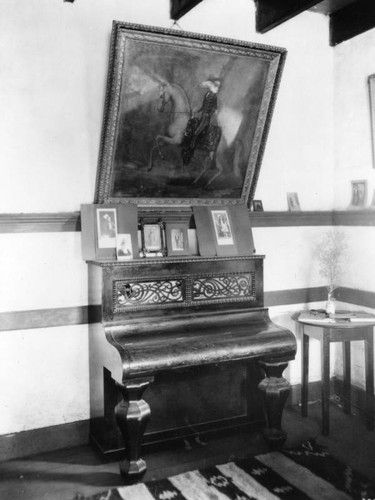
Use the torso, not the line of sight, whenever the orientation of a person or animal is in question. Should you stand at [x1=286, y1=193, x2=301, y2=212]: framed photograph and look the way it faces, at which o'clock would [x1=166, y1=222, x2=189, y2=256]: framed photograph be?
[x1=166, y1=222, x2=189, y2=256]: framed photograph is roughly at 3 o'clock from [x1=286, y1=193, x2=301, y2=212]: framed photograph.

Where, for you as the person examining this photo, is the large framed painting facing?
facing the viewer and to the right of the viewer

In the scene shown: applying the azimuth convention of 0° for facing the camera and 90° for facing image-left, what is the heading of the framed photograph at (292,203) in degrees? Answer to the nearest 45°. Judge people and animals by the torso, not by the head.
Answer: approximately 315°

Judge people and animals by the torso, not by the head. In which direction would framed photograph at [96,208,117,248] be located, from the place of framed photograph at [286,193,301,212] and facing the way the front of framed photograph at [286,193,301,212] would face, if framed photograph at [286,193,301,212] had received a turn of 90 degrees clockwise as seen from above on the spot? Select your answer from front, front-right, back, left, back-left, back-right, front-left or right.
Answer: front

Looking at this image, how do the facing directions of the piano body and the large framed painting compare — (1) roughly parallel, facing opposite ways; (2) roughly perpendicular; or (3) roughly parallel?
roughly parallel

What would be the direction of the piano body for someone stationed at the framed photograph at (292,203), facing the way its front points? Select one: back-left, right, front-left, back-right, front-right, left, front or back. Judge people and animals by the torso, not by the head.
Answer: right

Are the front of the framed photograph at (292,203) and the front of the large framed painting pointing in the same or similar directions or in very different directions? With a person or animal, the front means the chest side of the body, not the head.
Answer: same or similar directions

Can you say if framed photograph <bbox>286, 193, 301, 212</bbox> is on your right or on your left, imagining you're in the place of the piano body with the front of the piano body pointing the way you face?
on your left

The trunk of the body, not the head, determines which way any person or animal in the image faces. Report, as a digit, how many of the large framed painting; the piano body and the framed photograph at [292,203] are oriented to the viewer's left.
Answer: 0

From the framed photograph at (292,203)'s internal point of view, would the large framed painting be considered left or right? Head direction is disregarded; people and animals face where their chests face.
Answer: on its right

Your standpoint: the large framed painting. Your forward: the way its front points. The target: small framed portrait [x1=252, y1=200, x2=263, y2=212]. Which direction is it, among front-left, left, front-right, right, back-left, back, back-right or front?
left

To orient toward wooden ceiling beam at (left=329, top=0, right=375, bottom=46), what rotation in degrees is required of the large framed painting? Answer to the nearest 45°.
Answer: approximately 45° to its left
